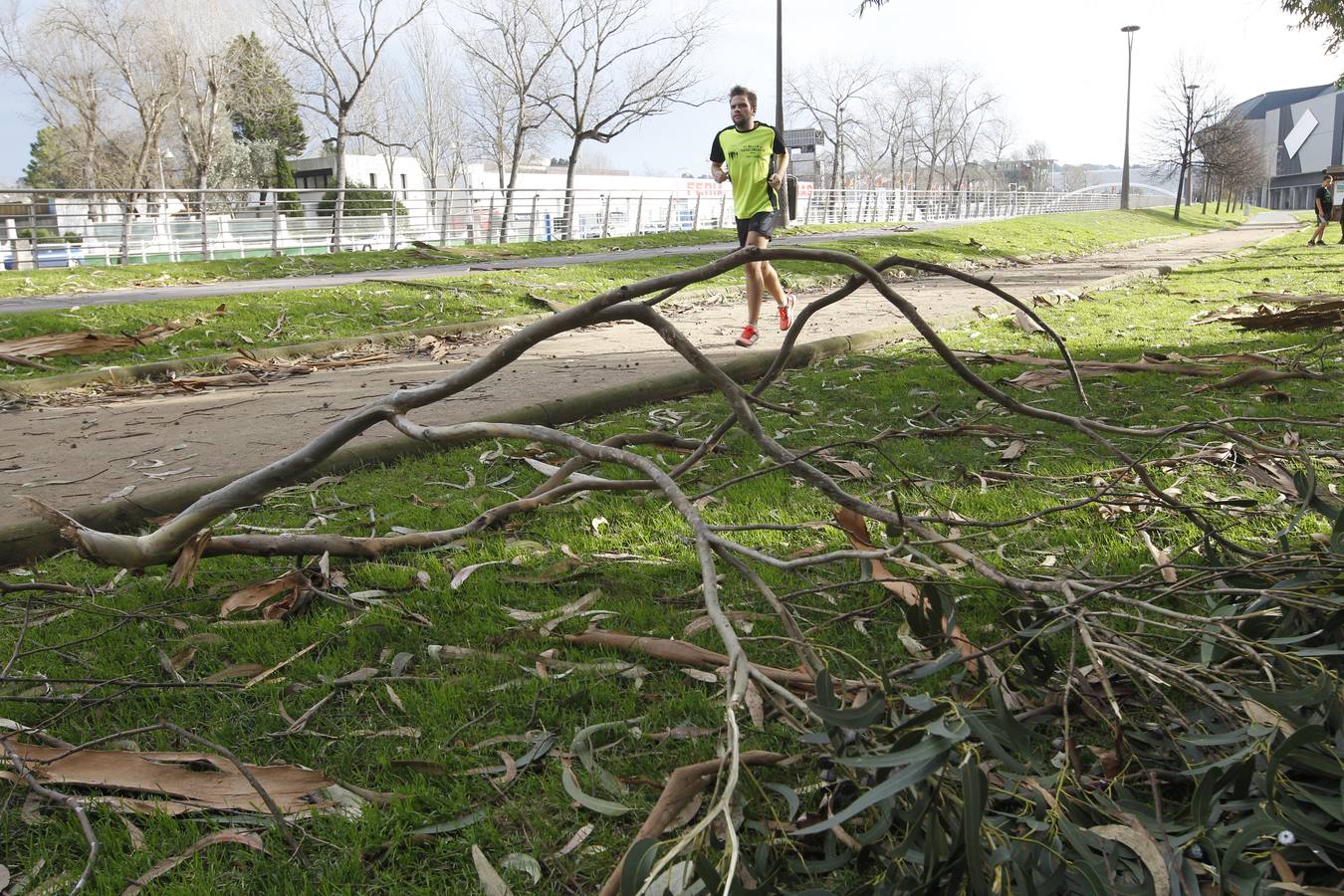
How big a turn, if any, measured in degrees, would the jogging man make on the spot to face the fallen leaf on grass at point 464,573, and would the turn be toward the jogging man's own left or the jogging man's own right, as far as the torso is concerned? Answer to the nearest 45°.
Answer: approximately 45° to the jogging man's own left

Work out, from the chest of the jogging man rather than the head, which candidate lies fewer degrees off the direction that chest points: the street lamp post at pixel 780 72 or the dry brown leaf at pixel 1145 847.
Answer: the dry brown leaf

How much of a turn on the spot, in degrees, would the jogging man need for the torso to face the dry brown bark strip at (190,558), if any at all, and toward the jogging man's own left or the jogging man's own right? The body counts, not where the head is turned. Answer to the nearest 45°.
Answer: approximately 45° to the jogging man's own left

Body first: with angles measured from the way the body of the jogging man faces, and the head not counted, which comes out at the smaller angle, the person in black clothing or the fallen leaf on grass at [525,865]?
the fallen leaf on grass

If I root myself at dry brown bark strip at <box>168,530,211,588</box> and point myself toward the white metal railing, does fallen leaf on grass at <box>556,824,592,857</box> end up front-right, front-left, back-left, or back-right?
back-right

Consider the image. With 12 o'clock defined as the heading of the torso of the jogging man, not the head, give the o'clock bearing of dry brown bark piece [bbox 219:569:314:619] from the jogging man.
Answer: The dry brown bark piece is roughly at 11 o'clock from the jogging man.

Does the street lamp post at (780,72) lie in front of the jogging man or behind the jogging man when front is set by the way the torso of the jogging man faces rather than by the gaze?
behind

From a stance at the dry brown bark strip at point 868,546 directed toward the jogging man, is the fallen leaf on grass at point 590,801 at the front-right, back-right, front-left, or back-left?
back-left

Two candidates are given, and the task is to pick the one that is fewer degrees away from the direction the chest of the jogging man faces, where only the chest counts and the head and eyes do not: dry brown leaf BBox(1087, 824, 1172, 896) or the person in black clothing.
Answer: the dry brown leaf

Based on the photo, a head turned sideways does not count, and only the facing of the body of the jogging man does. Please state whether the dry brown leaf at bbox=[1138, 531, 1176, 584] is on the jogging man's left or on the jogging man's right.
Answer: on the jogging man's left

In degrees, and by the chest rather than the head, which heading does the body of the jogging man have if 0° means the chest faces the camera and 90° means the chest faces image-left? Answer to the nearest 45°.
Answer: approximately 45°

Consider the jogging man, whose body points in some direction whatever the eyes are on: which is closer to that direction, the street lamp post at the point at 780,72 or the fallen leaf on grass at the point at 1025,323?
the fallen leaf on grass

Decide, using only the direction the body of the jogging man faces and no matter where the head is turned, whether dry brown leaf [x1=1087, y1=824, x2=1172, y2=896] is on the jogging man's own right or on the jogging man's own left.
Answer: on the jogging man's own left
